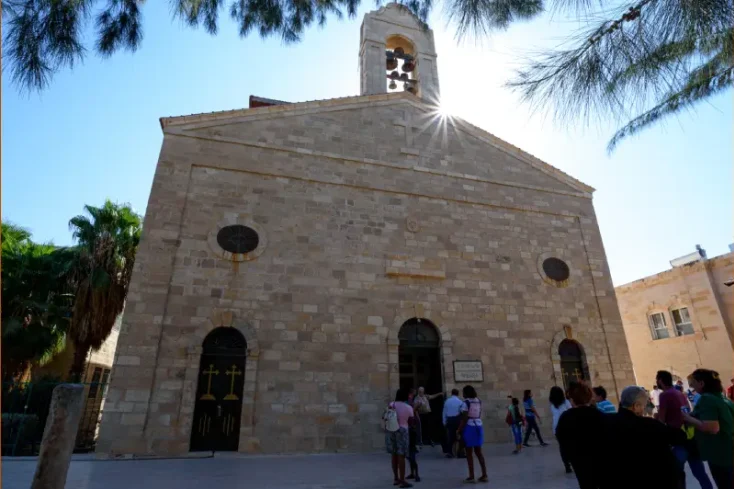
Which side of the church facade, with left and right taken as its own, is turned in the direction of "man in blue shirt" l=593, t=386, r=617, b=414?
front

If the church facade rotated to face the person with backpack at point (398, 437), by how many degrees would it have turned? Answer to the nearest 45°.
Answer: approximately 45° to its right

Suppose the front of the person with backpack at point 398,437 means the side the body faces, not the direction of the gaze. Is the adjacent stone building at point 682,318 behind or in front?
in front

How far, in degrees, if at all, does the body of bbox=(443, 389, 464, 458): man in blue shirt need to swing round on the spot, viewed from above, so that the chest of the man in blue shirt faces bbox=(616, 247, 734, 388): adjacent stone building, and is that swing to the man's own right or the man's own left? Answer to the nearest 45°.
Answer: approximately 45° to the man's own right

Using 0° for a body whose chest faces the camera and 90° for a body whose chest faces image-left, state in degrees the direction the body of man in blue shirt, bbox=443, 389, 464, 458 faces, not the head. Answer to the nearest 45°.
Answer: approximately 180°

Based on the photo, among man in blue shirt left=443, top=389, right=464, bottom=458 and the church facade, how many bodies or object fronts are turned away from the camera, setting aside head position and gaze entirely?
1

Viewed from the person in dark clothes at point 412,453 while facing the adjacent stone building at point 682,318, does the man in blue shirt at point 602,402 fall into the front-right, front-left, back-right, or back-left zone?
front-right

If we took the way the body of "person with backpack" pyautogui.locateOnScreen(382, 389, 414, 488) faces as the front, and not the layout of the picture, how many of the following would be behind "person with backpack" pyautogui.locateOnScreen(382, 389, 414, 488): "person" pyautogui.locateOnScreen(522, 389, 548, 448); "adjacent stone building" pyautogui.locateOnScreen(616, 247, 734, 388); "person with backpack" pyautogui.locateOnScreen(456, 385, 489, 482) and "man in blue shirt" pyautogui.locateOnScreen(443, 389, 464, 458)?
0

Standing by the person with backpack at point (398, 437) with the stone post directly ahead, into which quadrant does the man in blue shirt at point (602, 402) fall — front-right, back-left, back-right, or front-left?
back-left

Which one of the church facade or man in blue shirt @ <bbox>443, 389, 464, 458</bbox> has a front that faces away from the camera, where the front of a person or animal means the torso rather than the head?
the man in blue shirt

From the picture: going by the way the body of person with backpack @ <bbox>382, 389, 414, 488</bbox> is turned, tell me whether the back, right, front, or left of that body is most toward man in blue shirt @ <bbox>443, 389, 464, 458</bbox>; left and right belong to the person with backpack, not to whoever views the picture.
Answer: front

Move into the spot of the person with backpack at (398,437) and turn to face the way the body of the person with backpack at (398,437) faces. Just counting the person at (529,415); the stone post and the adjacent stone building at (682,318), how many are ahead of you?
2

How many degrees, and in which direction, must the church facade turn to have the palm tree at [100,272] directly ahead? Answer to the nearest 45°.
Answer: approximately 135° to its right
